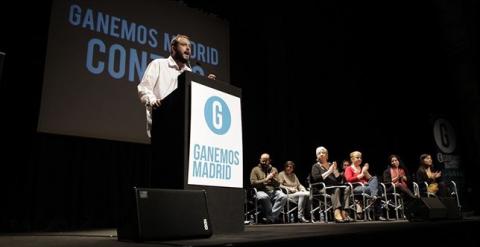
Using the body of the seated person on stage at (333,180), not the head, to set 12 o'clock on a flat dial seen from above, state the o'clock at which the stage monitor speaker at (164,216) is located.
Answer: The stage monitor speaker is roughly at 2 o'clock from the seated person on stage.

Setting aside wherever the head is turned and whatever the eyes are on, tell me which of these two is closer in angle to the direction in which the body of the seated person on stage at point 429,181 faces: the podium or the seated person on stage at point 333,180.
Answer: the podium

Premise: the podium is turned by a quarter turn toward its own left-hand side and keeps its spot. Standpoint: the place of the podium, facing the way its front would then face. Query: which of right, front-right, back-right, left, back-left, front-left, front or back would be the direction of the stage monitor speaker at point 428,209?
front

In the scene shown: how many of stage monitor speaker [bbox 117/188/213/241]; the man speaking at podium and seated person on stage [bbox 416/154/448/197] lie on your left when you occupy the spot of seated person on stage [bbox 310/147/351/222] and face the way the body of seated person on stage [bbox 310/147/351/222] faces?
1

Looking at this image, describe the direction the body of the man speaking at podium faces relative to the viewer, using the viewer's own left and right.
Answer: facing the viewer and to the right of the viewer

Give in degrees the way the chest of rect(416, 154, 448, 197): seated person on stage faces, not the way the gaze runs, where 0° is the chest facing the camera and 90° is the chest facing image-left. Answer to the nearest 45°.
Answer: approximately 315°

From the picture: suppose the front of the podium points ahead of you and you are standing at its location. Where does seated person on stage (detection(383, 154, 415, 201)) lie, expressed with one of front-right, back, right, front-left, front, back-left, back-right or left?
left

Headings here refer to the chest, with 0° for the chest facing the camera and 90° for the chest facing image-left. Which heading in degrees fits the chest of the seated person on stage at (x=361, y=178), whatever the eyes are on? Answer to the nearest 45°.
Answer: approximately 315°

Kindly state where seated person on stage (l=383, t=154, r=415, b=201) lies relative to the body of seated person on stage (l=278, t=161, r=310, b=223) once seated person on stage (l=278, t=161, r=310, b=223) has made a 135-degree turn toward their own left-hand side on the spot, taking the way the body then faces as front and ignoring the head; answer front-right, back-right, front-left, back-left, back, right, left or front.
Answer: right

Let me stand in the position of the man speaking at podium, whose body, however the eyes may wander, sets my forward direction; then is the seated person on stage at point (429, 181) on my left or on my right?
on my left

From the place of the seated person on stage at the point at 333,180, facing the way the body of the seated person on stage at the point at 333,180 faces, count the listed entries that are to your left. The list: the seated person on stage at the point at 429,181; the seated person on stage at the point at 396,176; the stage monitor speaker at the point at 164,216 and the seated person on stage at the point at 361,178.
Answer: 3

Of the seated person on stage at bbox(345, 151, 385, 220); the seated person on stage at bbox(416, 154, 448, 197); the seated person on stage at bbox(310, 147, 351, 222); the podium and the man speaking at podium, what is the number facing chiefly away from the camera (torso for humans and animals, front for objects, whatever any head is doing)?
0
